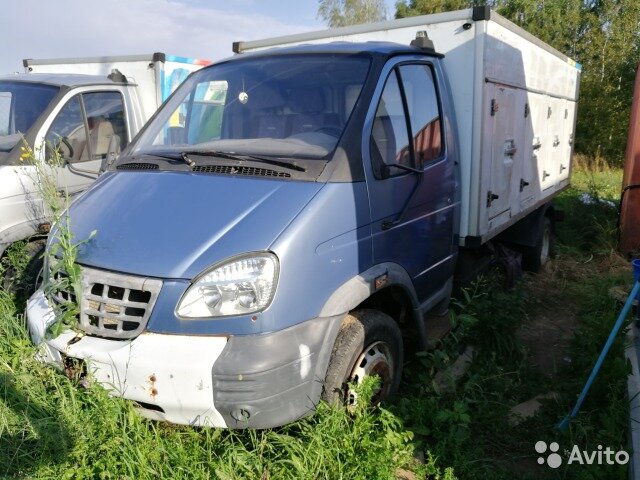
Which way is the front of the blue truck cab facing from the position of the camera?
facing the viewer and to the left of the viewer

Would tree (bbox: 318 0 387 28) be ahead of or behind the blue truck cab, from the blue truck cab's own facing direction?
behind

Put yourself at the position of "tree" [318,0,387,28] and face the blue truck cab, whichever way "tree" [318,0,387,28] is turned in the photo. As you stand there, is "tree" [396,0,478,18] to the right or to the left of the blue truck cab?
left

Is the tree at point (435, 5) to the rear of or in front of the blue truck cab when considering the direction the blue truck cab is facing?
to the rear
